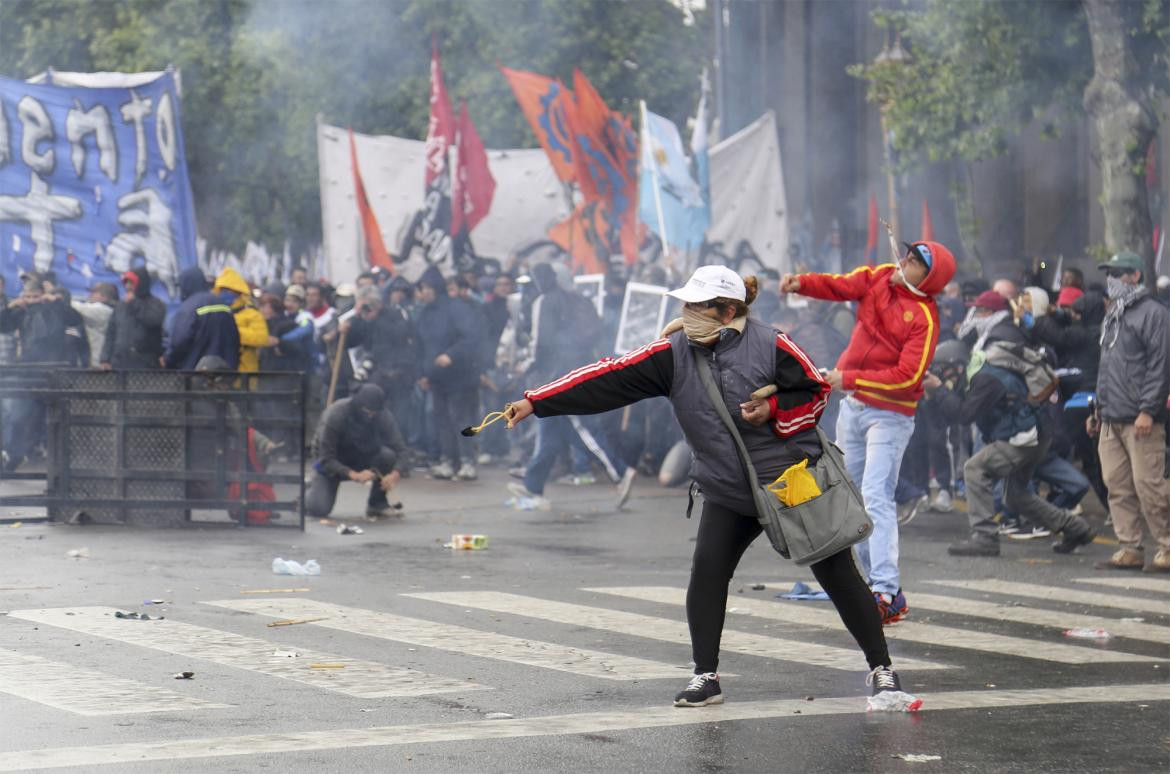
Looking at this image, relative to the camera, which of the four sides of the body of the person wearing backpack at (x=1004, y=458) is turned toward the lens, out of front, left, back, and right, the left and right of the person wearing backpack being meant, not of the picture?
left

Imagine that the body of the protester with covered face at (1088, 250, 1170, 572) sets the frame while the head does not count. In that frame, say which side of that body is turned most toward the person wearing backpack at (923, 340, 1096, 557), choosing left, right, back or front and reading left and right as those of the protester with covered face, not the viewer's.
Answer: right

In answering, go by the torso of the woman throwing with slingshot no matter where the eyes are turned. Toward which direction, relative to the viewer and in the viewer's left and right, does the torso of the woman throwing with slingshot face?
facing the viewer and to the left of the viewer

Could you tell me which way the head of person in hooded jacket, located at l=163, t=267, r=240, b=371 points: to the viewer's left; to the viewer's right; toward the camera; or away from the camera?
away from the camera

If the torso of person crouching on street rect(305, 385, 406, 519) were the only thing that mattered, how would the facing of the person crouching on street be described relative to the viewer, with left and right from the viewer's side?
facing the viewer and to the right of the viewer

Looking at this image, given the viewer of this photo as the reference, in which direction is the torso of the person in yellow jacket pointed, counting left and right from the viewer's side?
facing to the left of the viewer

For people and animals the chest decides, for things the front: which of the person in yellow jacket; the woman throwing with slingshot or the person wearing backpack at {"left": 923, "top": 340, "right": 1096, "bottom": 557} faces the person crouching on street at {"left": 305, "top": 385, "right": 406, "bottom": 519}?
the person wearing backpack

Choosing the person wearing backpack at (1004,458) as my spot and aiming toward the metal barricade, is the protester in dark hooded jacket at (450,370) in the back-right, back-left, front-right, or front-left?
front-right

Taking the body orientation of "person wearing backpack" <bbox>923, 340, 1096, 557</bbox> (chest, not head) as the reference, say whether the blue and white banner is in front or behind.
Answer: in front

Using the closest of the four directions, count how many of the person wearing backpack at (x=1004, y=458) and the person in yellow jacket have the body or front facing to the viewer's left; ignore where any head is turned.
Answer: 2

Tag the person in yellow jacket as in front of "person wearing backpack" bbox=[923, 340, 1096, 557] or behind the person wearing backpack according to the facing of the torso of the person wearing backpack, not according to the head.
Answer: in front

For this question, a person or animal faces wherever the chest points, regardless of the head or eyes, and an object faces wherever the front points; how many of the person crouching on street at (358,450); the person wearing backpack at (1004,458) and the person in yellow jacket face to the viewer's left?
2

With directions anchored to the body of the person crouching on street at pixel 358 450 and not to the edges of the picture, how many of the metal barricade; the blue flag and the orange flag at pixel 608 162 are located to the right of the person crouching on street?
1
